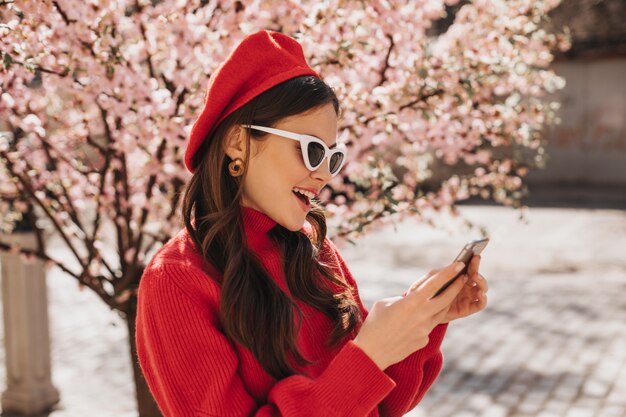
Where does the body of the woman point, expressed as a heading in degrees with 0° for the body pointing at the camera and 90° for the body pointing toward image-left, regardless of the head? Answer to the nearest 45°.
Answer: approximately 315°

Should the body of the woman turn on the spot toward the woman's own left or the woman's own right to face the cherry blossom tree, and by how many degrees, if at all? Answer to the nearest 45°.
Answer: approximately 135° to the woman's own left
